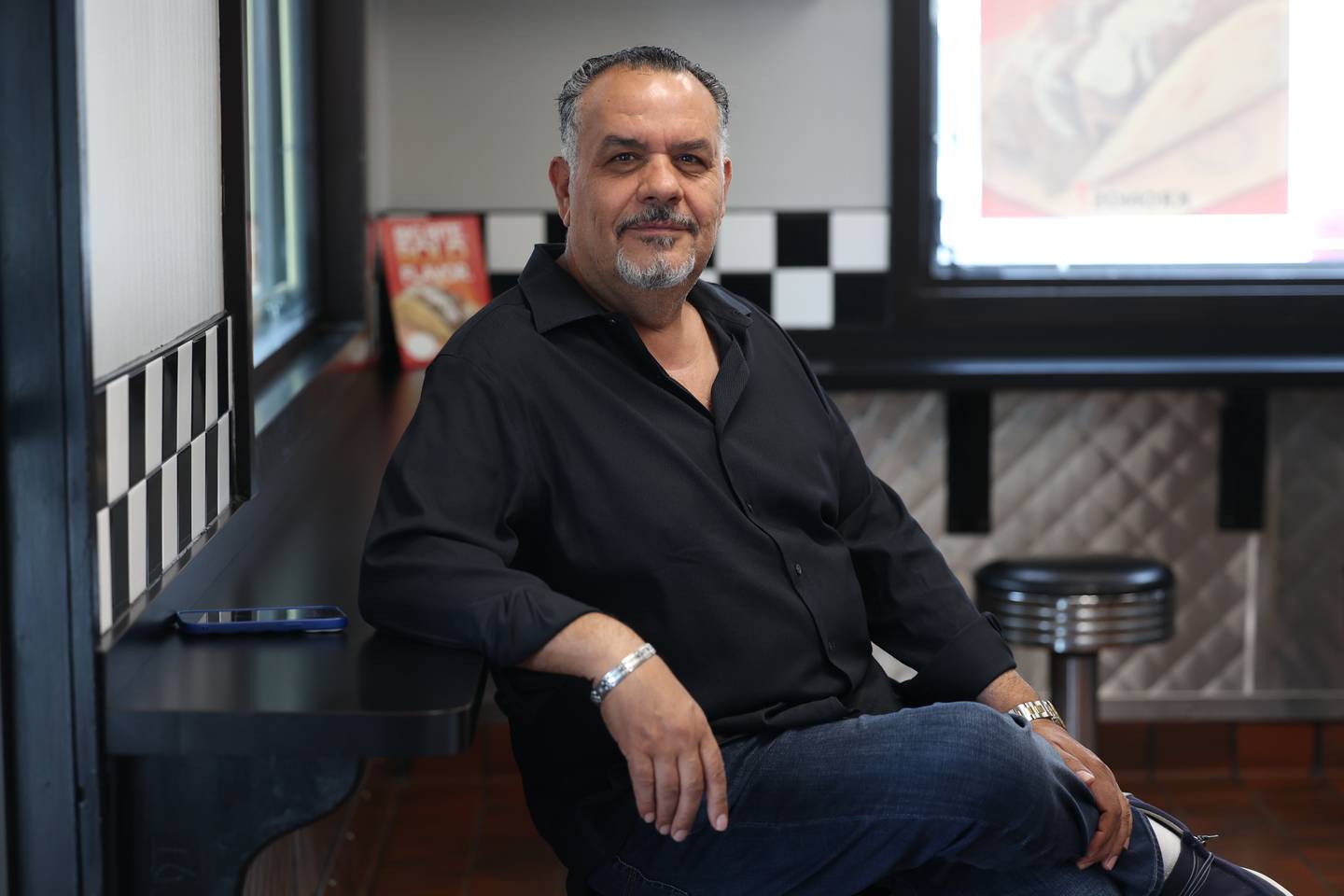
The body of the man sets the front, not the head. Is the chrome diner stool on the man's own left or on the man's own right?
on the man's own left

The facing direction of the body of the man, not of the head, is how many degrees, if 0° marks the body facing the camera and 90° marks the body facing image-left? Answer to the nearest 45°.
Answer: approximately 315°

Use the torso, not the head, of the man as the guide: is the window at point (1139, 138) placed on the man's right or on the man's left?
on the man's left
